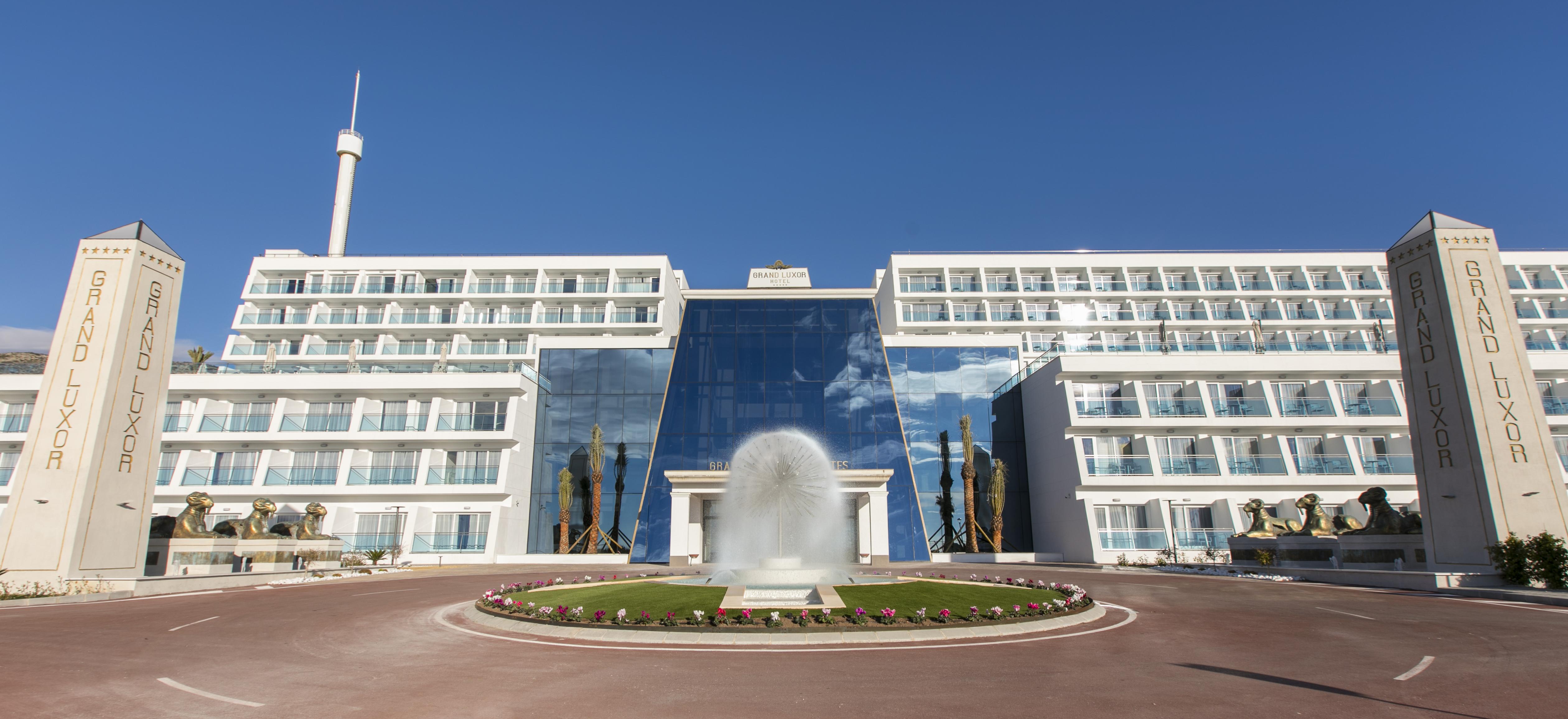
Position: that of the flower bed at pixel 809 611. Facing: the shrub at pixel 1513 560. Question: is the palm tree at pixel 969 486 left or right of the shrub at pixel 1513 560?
left

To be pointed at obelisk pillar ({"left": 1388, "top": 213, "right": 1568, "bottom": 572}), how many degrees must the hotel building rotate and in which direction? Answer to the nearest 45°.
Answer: approximately 45° to its left

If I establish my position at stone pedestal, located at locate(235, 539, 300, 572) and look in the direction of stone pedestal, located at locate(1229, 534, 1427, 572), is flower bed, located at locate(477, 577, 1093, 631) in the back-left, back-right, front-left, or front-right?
front-right

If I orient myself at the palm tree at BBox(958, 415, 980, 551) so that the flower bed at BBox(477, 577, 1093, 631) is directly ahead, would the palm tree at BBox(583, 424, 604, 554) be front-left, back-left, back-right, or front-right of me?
front-right

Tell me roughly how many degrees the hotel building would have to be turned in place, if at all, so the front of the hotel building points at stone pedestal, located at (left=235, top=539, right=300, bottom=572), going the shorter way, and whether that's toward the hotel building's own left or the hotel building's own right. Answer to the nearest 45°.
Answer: approximately 45° to the hotel building's own right

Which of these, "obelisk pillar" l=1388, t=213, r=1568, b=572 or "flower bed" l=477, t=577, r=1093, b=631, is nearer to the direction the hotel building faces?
the flower bed

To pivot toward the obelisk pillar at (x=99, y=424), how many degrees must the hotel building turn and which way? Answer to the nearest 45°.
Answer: approximately 45° to its right

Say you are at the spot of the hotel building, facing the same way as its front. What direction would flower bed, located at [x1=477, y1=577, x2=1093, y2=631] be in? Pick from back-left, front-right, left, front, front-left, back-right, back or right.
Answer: front

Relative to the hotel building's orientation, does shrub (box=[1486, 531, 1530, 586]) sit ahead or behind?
ahead

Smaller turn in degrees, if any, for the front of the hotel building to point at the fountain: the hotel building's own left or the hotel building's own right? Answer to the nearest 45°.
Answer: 0° — it already faces it

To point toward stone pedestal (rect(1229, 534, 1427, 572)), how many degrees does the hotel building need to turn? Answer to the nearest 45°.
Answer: approximately 45° to its left

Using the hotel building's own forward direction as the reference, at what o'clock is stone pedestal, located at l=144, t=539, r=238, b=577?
The stone pedestal is roughly at 2 o'clock from the hotel building.

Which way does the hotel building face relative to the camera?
toward the camera
